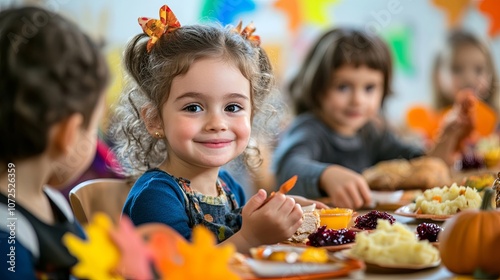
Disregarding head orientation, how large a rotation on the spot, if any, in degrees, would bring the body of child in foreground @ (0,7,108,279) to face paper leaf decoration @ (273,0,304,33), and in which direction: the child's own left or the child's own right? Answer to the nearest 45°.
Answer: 0° — they already face it

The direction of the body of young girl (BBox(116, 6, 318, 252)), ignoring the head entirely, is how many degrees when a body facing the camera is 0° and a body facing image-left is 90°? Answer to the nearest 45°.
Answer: approximately 315°

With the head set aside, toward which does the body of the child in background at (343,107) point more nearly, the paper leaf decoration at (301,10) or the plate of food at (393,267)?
the plate of food

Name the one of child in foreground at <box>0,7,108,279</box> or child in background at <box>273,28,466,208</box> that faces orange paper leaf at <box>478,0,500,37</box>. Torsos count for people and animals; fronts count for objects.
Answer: child in foreground at <box>0,7,108,279</box>

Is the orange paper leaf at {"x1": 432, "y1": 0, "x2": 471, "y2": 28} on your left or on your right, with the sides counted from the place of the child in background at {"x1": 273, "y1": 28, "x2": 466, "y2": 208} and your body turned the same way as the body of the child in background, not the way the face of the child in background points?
on your left

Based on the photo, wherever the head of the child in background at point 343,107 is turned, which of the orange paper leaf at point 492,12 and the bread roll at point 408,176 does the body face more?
the bread roll

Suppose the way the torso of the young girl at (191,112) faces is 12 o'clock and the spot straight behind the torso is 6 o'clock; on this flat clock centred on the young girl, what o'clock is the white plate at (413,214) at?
The white plate is roughly at 10 o'clock from the young girl.

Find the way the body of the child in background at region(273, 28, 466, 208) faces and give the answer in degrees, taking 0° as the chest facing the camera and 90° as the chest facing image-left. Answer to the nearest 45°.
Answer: approximately 315°
